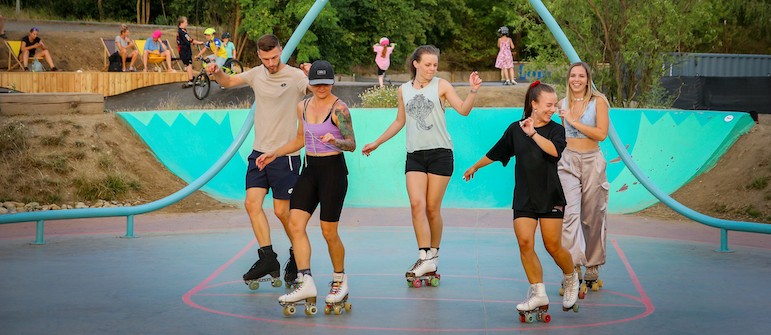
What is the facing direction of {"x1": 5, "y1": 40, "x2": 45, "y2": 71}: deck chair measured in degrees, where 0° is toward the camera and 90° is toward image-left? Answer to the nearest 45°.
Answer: approximately 315°

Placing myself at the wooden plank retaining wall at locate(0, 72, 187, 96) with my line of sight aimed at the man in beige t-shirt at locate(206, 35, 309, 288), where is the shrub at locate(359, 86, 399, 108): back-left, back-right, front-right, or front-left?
front-left

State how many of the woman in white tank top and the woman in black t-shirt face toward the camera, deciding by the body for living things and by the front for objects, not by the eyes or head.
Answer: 2

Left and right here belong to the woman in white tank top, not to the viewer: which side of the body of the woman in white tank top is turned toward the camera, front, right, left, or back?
front

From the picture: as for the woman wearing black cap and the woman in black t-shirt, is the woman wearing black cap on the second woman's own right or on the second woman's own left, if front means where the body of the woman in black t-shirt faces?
on the second woman's own right

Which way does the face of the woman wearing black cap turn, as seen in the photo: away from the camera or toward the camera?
toward the camera

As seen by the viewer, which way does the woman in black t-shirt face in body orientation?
toward the camera

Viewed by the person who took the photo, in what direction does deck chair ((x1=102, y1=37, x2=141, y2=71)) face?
facing the viewer and to the right of the viewer

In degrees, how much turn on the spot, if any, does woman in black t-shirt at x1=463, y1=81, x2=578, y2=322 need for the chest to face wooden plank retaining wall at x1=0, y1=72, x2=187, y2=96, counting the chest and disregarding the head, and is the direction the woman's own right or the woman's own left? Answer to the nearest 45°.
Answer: approximately 135° to the woman's own right
